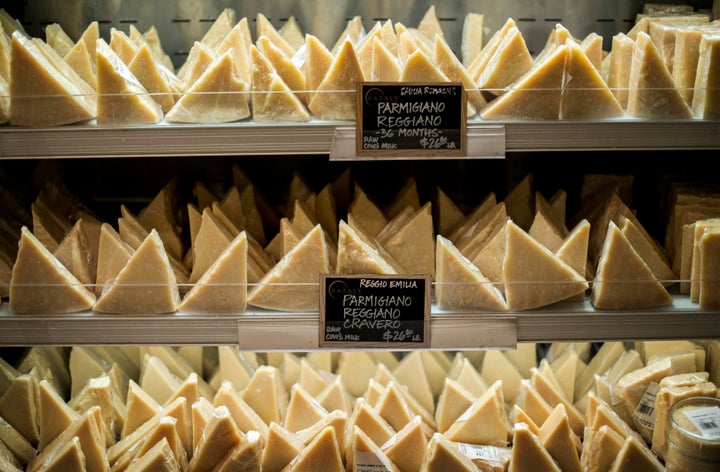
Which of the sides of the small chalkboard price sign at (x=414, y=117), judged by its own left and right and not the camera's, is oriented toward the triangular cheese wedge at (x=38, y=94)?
right

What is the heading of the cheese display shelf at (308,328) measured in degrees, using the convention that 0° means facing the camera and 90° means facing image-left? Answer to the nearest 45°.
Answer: approximately 0°

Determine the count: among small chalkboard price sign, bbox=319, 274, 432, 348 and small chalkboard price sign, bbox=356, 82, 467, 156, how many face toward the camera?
2
